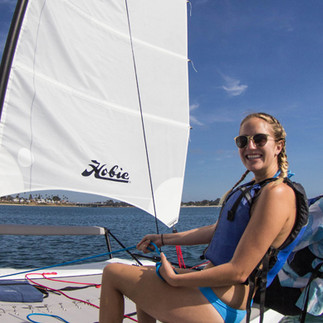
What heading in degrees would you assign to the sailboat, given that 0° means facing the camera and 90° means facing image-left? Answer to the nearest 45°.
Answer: approximately 90°

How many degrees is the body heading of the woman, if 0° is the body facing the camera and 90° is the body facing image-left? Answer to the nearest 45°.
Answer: approximately 90°
